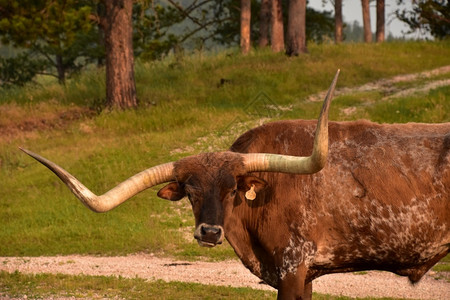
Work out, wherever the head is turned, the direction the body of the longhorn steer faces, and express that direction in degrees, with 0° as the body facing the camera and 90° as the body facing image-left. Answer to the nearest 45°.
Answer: approximately 90°
